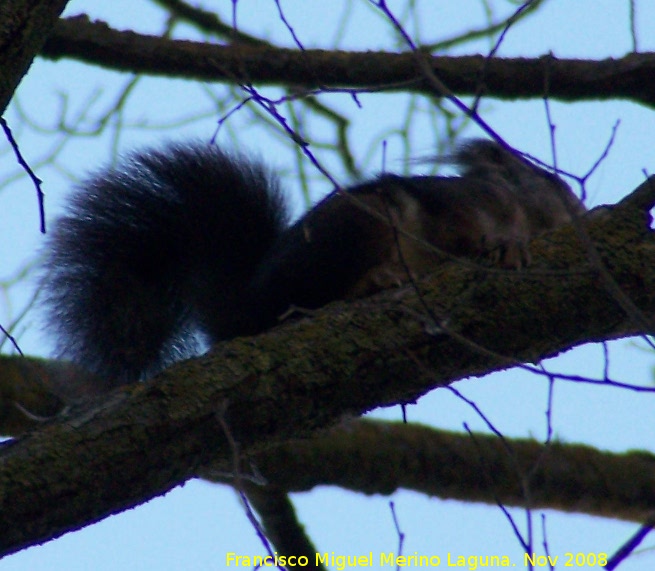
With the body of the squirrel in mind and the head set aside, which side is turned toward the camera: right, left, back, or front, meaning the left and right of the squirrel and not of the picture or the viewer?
right

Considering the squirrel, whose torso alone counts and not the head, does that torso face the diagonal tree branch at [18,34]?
no

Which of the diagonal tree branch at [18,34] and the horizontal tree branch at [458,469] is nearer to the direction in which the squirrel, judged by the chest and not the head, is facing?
the horizontal tree branch

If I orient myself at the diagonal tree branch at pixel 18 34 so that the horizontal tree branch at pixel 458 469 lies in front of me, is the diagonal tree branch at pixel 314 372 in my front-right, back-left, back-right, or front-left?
front-right
